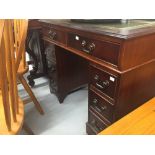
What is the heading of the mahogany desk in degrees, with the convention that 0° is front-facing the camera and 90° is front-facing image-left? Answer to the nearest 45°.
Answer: approximately 45°
